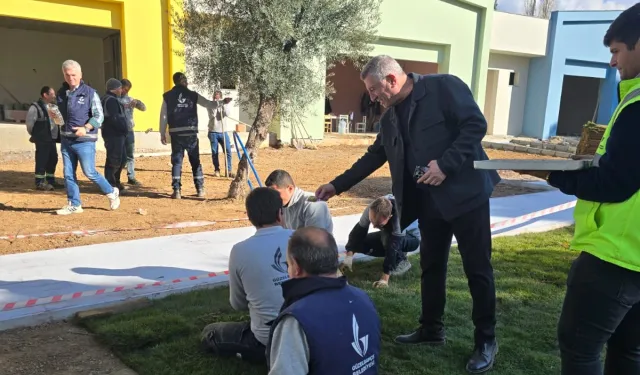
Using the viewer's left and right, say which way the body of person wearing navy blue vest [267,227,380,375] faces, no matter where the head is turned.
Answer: facing away from the viewer and to the left of the viewer

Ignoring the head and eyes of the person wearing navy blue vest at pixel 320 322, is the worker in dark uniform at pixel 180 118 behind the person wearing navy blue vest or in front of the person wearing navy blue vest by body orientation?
in front

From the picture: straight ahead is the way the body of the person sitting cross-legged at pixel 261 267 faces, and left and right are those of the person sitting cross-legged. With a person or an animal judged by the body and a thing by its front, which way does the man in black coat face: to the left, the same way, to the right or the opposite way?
to the left

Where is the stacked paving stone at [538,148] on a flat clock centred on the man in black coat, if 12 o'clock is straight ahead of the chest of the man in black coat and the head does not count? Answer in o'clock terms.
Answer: The stacked paving stone is roughly at 5 o'clock from the man in black coat.

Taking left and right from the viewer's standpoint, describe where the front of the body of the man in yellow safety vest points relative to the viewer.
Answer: facing to the left of the viewer

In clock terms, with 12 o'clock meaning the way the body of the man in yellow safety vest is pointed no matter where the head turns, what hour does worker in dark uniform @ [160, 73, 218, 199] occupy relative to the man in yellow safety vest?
The worker in dark uniform is roughly at 1 o'clock from the man in yellow safety vest.

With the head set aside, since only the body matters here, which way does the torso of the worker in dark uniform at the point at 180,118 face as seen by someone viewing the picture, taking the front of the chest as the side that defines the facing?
away from the camera

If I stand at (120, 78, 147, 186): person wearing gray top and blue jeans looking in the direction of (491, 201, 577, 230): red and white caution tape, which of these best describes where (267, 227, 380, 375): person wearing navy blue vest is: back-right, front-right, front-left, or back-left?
front-right

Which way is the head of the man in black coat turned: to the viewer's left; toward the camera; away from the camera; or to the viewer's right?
to the viewer's left

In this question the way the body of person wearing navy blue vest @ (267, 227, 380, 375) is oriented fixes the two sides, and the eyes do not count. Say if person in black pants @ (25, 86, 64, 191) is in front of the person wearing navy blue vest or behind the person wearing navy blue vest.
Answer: in front

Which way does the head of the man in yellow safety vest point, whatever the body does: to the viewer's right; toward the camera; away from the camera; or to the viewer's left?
to the viewer's left

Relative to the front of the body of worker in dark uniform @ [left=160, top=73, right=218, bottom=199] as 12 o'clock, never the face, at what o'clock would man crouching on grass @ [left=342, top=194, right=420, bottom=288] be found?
The man crouching on grass is roughly at 5 o'clock from the worker in dark uniform.
